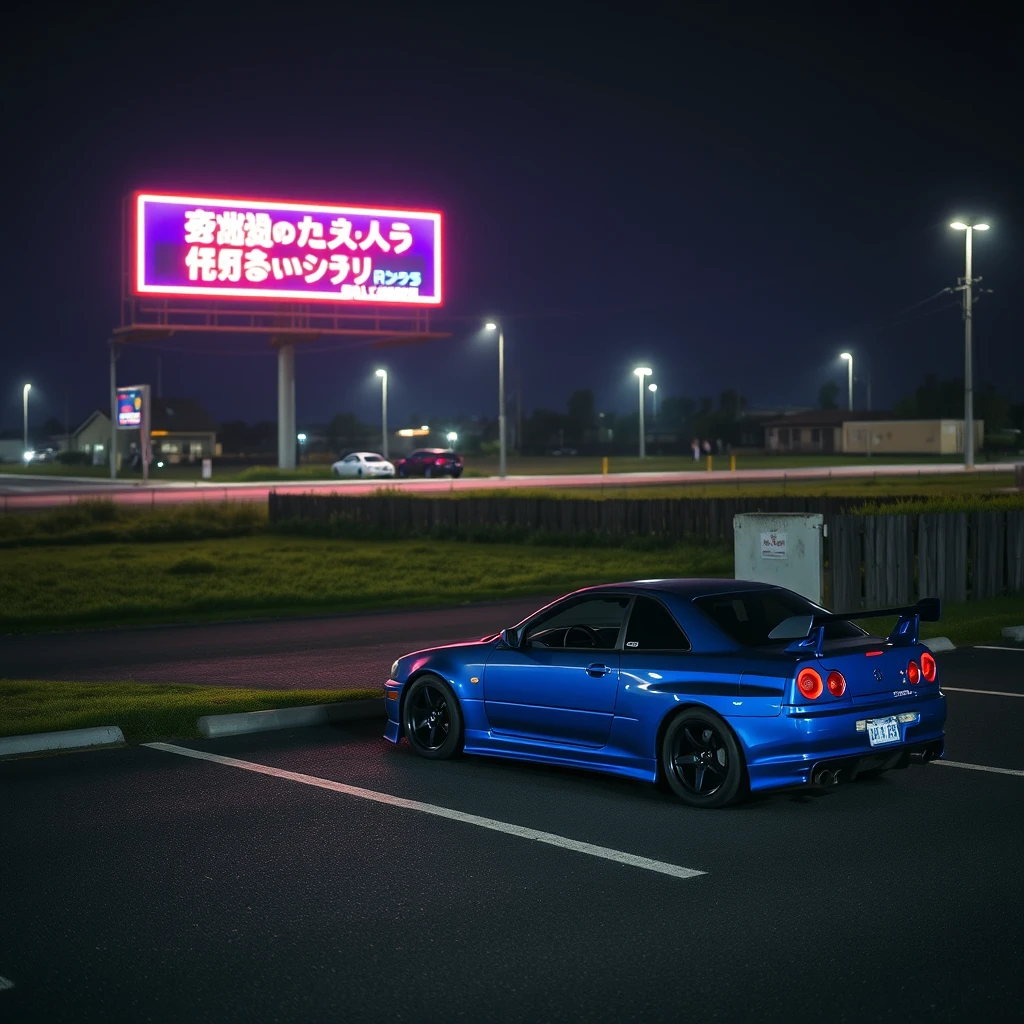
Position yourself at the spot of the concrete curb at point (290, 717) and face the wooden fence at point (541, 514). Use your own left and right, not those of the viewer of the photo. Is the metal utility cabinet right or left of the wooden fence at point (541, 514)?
right

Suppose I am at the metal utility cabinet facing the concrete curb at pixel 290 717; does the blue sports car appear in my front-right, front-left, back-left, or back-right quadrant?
front-left

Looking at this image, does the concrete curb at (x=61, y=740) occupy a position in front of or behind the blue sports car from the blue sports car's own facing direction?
in front

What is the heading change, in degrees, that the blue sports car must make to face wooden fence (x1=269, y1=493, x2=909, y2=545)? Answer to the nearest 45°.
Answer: approximately 45° to its right

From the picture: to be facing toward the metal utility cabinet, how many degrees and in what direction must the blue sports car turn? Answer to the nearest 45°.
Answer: approximately 45° to its right

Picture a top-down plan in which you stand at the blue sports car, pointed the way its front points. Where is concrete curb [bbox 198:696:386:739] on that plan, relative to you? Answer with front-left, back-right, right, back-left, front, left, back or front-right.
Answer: front

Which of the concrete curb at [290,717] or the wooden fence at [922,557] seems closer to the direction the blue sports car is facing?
the concrete curb

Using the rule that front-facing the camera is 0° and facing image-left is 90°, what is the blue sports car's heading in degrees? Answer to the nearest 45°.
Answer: approximately 135°

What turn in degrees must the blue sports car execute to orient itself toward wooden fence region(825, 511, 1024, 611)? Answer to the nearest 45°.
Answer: approximately 45° to its right
